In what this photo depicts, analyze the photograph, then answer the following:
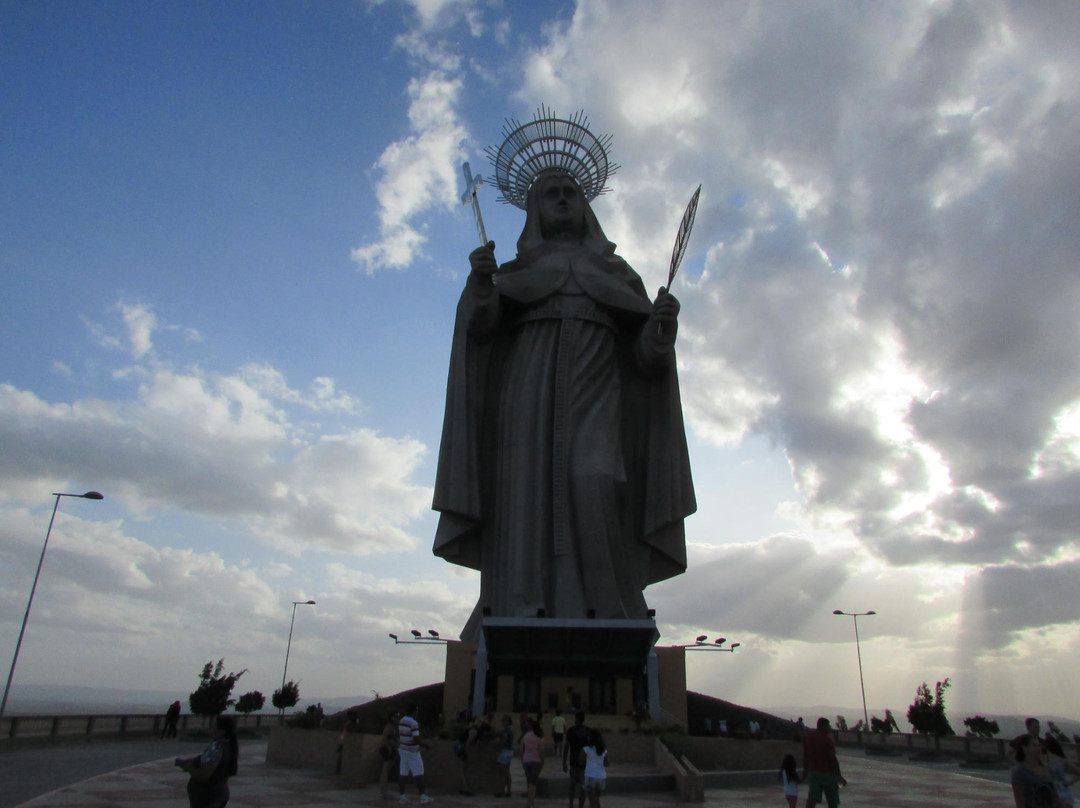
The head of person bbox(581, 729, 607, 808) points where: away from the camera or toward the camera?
away from the camera

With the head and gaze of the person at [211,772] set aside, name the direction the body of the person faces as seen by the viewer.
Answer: to the viewer's left

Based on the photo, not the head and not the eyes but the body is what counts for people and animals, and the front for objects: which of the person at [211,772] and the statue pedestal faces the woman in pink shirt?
the statue pedestal

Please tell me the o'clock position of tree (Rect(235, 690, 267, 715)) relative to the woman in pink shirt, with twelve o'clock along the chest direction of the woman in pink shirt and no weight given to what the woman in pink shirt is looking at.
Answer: The tree is roughly at 11 o'clock from the woman in pink shirt.

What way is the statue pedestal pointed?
toward the camera

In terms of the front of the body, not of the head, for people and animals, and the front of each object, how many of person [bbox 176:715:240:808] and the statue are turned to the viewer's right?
0

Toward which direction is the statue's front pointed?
toward the camera

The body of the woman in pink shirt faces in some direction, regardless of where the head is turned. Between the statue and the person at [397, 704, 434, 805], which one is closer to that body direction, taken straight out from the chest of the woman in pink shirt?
the statue

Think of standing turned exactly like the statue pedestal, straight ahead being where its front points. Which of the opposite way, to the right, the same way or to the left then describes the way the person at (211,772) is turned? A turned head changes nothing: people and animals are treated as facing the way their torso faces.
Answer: to the right

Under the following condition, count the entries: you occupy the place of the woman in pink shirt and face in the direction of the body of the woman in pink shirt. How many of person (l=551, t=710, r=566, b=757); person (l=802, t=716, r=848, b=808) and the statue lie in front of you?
2
